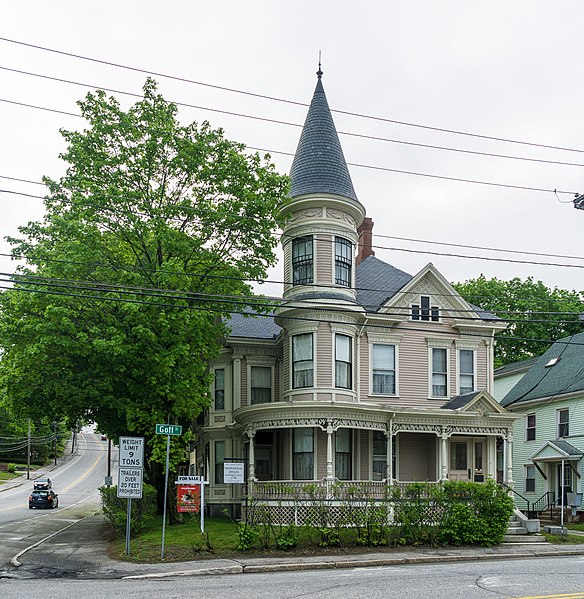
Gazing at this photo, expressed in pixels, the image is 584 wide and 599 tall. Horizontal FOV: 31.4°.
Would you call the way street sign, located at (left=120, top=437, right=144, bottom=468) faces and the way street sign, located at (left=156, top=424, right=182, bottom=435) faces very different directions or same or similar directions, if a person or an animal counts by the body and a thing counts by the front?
same or similar directions

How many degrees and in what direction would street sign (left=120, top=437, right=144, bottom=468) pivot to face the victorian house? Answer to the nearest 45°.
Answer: approximately 135° to its left

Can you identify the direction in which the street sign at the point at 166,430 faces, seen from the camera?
facing the viewer

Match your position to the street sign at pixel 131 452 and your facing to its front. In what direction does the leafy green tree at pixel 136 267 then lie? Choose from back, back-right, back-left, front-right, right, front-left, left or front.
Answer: back

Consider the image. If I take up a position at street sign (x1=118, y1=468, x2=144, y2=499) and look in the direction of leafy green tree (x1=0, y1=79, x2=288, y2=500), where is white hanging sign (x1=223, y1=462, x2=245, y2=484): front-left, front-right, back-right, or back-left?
front-right

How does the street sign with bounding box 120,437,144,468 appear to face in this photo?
toward the camera

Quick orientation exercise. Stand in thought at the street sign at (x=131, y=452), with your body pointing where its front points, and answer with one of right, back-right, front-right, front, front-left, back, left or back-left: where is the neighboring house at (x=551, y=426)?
back-left

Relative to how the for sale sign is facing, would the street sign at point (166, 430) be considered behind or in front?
in front
